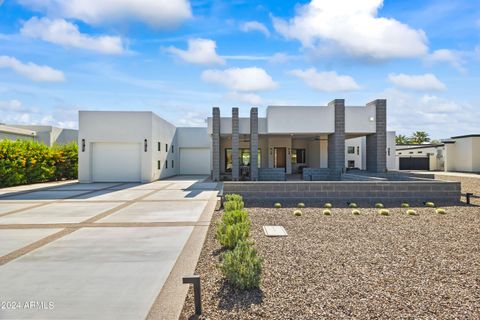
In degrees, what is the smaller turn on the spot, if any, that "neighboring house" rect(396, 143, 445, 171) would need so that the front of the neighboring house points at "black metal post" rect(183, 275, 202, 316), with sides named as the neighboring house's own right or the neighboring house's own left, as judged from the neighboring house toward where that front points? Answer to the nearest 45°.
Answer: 0° — it already faces it

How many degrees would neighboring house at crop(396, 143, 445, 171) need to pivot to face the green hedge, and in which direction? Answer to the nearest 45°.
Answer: approximately 45° to its right

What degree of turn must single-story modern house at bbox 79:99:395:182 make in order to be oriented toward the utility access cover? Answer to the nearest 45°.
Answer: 0° — it already faces it

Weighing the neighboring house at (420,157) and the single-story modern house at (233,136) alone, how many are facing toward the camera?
2

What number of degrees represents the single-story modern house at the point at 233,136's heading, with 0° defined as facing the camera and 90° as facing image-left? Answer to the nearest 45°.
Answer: approximately 0°

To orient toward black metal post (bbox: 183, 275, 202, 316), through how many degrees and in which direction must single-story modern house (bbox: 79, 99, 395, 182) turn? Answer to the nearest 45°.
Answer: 0° — it already faces it

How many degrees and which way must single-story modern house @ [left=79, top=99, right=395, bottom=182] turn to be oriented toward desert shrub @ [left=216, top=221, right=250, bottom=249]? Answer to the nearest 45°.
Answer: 0° — it already faces it

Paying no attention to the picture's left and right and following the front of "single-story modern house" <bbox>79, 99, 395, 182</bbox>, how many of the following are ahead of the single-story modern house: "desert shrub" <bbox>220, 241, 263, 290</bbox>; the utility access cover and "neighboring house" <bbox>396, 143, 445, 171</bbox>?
2

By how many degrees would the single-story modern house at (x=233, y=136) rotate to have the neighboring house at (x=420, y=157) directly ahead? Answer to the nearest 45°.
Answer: approximately 135° to its left
